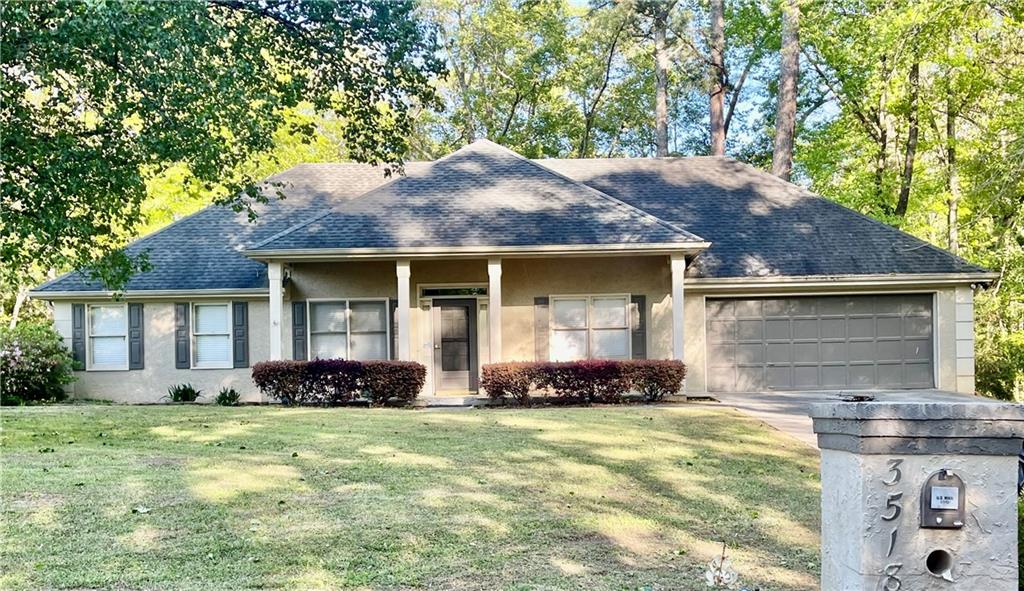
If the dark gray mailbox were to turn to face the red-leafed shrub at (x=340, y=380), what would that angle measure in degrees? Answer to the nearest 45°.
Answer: approximately 135° to its right

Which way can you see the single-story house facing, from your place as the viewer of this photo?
facing the viewer

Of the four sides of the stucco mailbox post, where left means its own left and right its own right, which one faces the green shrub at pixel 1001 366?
back

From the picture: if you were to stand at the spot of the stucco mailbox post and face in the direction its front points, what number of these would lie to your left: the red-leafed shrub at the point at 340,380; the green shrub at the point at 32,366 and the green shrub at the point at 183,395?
0

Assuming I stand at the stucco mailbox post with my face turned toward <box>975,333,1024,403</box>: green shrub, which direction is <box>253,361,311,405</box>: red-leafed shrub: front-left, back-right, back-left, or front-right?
front-left

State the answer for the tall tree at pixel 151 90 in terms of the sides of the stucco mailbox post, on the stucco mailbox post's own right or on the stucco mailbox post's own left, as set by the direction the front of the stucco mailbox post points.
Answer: on the stucco mailbox post's own right

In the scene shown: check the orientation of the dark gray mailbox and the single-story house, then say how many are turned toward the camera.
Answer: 2

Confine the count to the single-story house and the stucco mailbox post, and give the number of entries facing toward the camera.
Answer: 2

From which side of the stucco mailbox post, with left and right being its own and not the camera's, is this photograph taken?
front

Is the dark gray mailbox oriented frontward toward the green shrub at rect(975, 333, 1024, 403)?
no

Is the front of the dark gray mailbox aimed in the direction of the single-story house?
no

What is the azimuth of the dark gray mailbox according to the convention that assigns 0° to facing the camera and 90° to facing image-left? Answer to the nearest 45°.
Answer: approximately 0°

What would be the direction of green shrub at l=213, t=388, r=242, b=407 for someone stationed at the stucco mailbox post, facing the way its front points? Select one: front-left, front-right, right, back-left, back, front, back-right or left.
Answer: back-right

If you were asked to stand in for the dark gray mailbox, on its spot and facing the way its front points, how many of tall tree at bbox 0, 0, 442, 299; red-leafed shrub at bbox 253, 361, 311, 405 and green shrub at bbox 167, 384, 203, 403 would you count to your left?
0

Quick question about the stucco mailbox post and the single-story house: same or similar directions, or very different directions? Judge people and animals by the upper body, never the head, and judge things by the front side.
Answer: same or similar directions
